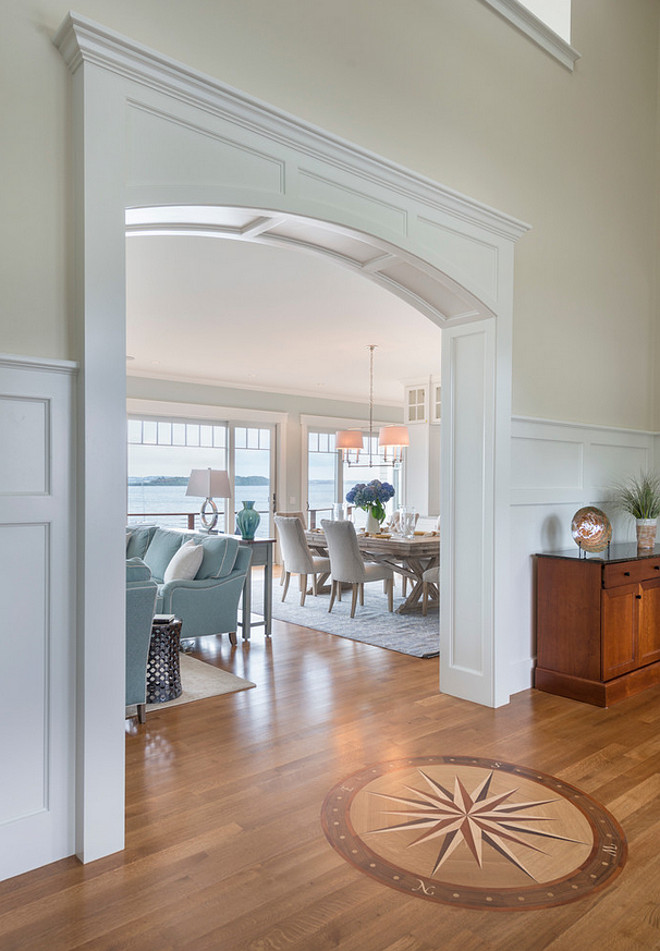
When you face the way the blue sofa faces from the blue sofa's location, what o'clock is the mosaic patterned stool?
The mosaic patterned stool is roughly at 11 o'clock from the blue sofa.

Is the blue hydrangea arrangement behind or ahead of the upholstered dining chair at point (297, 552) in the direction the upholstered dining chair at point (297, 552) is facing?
ahead

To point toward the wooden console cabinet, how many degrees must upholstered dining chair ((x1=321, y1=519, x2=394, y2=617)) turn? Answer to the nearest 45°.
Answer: approximately 90° to its right

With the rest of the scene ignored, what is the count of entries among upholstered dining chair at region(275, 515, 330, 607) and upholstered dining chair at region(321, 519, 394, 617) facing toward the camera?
0

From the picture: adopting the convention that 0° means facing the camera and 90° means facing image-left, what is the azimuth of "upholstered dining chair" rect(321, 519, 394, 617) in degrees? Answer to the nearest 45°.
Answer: approximately 225°

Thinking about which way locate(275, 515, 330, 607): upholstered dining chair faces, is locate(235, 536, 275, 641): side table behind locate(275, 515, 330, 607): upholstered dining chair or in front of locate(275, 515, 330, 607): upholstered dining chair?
behind

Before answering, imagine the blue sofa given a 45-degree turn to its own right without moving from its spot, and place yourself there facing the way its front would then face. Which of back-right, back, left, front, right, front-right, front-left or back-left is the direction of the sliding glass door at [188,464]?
right

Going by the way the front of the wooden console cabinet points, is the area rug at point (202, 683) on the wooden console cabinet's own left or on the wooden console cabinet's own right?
on the wooden console cabinet's own right

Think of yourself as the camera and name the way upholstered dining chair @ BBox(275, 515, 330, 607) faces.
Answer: facing away from the viewer and to the right of the viewer

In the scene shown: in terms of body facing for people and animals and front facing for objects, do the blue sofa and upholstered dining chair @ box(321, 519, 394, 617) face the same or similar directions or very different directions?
very different directions
